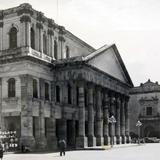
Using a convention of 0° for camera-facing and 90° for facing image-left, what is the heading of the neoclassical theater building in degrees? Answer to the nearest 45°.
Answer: approximately 315°
